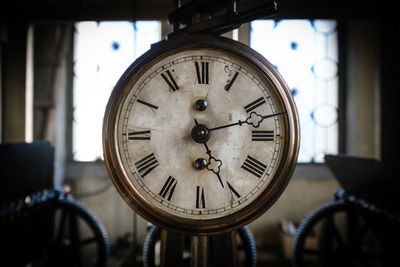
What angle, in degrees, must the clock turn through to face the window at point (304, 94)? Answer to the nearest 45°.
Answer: approximately 135° to its left

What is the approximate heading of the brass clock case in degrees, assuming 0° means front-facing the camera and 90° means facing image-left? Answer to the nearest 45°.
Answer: approximately 0°

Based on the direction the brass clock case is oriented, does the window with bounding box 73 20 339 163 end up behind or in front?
behind
